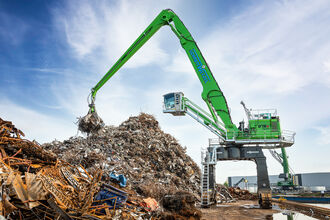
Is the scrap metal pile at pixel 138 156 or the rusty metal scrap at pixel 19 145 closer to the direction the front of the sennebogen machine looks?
the scrap metal pile

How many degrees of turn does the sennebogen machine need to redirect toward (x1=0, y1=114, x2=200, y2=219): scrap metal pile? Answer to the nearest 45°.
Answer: approximately 45° to its left

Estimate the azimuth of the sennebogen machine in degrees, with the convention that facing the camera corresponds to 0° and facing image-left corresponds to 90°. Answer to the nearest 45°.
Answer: approximately 90°

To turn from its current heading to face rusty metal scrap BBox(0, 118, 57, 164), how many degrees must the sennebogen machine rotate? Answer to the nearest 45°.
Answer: approximately 45° to its left
